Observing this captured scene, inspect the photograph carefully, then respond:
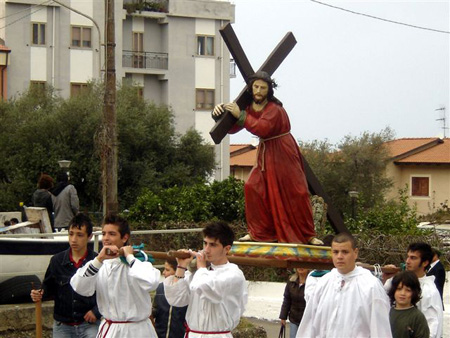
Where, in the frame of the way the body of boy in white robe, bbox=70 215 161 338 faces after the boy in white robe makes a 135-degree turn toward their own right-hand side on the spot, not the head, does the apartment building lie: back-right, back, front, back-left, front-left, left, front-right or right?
front

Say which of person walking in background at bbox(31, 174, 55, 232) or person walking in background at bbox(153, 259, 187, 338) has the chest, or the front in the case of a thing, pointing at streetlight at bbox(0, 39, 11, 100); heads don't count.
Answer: person walking in background at bbox(31, 174, 55, 232)

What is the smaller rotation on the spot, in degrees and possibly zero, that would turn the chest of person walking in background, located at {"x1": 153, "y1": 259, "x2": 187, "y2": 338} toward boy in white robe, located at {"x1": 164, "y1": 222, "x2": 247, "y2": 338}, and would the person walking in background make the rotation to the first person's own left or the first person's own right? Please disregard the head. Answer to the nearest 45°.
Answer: approximately 45° to the first person's own left

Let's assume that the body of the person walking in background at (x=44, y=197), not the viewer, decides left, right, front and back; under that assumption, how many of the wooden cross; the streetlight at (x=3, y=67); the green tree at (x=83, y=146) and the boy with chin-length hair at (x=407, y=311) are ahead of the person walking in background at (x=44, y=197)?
2

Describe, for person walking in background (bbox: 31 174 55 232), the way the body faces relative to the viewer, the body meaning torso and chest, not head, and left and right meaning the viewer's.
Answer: facing away from the viewer

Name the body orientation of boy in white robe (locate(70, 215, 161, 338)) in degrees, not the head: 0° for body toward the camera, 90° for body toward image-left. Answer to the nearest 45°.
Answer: approximately 45°

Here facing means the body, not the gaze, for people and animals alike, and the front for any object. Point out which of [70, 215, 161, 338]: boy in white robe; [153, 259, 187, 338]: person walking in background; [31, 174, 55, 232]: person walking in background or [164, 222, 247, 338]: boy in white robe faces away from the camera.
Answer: [31, 174, 55, 232]: person walking in background

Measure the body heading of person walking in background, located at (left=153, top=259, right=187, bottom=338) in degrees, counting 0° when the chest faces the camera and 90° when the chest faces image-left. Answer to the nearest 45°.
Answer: approximately 45°

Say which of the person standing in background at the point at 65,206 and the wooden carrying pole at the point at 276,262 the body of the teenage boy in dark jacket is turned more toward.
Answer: the wooden carrying pole

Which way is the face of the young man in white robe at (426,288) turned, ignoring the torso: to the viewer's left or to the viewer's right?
to the viewer's left

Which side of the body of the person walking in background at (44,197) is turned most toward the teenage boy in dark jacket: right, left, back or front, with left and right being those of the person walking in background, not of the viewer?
back
